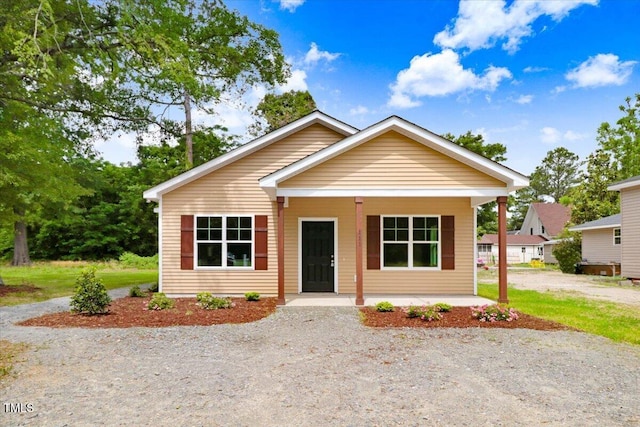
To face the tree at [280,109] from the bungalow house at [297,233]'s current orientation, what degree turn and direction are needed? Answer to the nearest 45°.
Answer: approximately 180°

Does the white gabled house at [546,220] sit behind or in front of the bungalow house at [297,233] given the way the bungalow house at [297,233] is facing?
behind

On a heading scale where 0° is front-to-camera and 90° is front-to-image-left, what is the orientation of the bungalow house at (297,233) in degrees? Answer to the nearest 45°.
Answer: approximately 0°

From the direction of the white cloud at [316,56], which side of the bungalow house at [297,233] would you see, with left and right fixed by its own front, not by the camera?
back

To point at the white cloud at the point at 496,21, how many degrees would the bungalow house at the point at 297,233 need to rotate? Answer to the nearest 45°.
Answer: approximately 135° to its left
